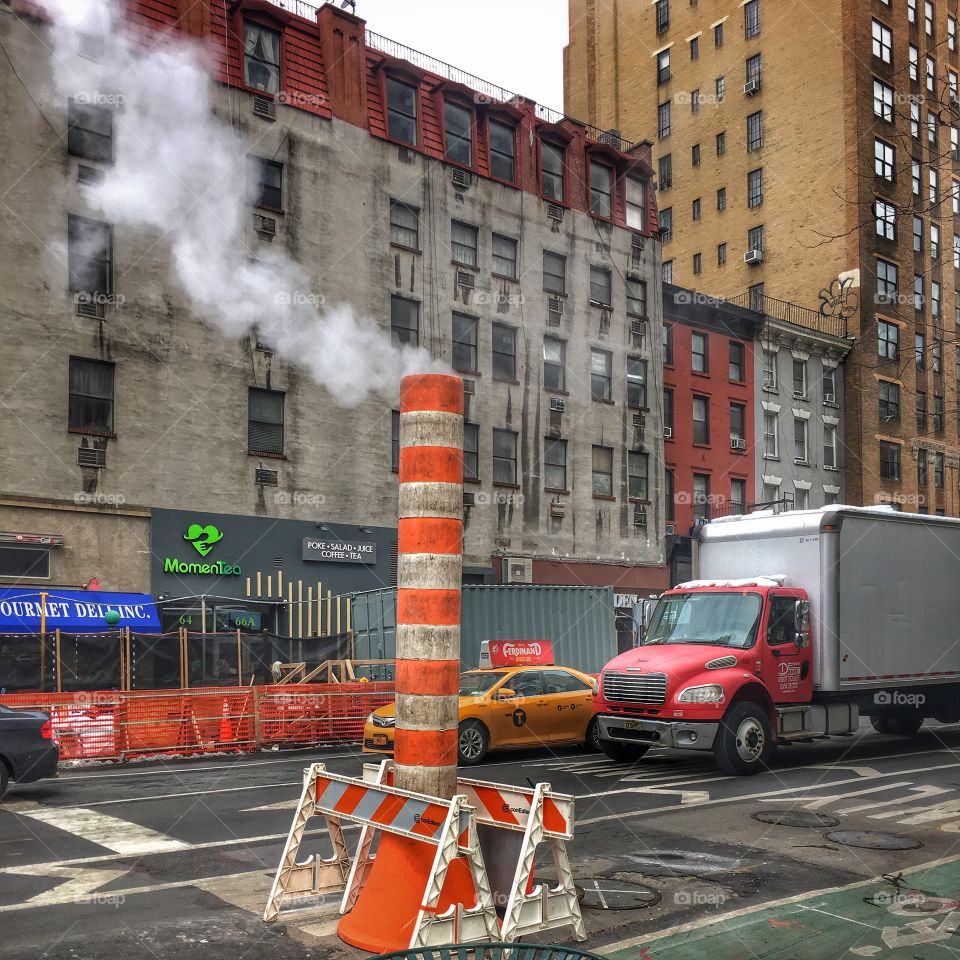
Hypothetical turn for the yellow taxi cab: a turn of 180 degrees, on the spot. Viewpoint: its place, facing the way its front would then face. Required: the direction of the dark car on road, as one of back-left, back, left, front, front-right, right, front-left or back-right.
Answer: back

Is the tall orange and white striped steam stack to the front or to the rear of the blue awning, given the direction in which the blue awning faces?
to the front

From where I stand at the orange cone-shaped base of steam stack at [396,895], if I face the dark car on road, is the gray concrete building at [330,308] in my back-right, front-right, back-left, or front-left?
front-right

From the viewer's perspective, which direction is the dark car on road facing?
to the viewer's left

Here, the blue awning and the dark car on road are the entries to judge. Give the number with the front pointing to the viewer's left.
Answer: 1

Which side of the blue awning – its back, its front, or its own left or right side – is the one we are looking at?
front

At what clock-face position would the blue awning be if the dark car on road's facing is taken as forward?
The blue awning is roughly at 3 o'clock from the dark car on road.

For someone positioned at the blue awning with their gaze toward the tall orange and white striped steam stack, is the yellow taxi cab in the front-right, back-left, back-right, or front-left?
front-left

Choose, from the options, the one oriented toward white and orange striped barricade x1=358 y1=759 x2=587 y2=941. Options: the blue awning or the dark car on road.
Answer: the blue awning

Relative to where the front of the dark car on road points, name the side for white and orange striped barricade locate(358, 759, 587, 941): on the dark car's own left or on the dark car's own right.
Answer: on the dark car's own left

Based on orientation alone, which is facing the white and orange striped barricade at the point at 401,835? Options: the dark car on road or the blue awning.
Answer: the blue awning

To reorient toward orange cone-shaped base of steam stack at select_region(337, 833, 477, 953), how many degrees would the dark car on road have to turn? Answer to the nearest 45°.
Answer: approximately 90° to its left

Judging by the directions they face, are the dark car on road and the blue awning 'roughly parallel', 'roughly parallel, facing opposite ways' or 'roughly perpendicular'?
roughly perpendicular

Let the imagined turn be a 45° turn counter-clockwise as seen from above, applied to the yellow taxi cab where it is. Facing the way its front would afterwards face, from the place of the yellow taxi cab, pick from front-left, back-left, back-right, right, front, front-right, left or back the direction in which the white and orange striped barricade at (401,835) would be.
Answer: front

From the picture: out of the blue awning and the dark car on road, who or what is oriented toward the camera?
the blue awning
